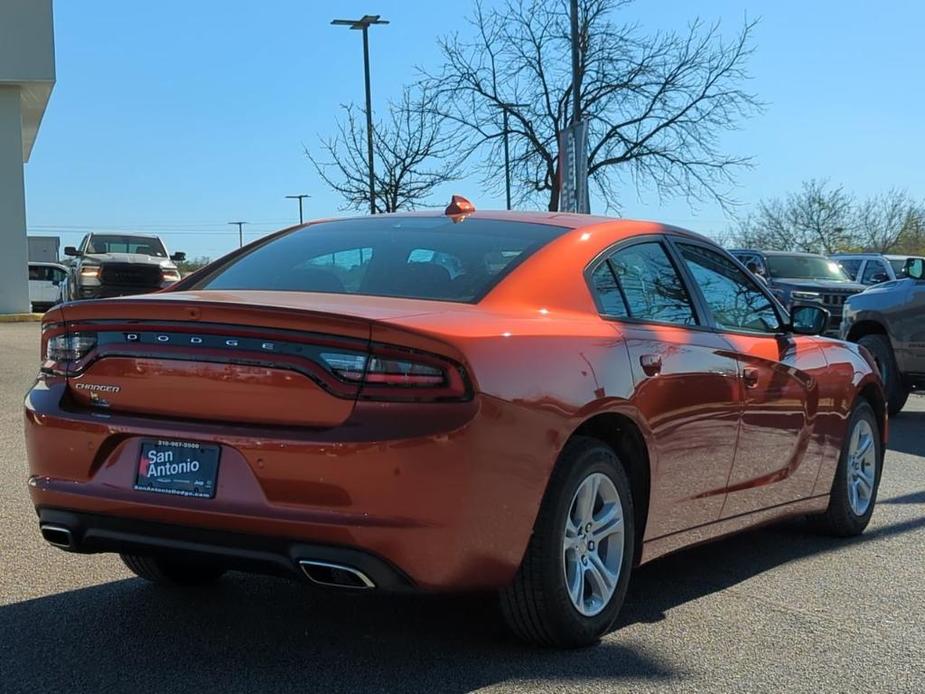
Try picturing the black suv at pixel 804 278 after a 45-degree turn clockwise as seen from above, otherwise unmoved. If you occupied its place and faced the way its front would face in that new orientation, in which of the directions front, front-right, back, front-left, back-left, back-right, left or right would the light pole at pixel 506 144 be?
back-right

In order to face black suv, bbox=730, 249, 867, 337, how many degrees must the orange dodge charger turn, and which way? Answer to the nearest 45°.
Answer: approximately 45° to its left

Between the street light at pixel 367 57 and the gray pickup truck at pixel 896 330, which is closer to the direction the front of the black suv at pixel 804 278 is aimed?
the gray pickup truck

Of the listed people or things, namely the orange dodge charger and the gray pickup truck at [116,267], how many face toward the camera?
1

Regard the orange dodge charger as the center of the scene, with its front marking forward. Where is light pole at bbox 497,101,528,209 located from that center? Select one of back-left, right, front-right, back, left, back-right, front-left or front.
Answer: front-left

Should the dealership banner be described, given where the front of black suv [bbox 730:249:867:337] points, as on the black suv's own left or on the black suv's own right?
on the black suv's own right

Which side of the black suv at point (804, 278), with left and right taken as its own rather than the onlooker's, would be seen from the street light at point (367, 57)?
back

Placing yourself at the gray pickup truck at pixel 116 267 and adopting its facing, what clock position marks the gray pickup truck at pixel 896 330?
the gray pickup truck at pixel 896 330 is roughly at 11 o'clock from the gray pickup truck at pixel 116 267.

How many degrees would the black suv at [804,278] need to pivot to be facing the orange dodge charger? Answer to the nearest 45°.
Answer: approximately 45° to its right

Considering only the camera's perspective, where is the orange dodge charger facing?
facing away from the viewer and to the right of the viewer

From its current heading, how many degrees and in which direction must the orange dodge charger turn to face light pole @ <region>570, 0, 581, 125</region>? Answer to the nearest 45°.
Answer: approximately 45° to its left
